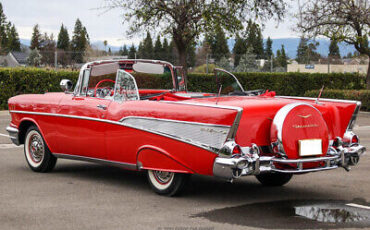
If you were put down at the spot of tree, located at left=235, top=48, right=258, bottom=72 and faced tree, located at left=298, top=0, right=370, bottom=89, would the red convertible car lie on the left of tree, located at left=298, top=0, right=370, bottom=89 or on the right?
right

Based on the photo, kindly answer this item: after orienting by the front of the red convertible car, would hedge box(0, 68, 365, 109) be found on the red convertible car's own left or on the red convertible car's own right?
on the red convertible car's own right

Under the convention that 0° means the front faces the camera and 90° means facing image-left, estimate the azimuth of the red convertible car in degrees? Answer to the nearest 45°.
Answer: approximately 135°

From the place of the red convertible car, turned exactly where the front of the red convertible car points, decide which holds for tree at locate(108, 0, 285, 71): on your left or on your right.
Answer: on your right

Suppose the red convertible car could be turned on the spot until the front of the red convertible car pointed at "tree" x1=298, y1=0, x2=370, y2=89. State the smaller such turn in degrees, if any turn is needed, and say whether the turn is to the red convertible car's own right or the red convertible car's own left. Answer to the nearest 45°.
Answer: approximately 45° to the red convertible car's own right

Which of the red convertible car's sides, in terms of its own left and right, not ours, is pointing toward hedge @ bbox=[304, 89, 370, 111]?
right
